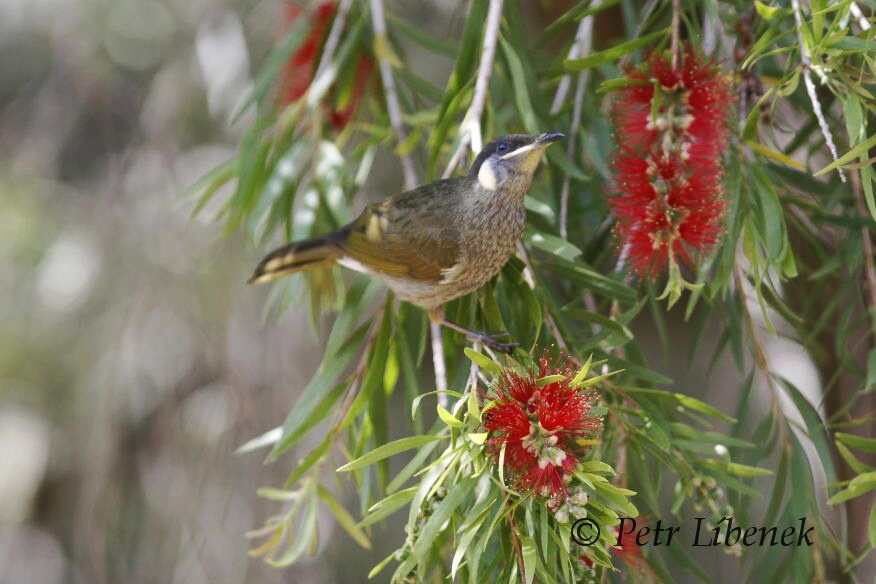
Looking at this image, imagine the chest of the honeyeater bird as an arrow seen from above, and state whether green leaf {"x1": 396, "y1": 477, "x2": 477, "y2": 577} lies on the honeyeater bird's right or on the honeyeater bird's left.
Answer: on the honeyeater bird's right

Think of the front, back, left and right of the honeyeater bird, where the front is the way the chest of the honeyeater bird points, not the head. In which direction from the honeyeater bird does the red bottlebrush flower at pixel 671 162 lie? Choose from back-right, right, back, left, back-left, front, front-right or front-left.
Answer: front-right

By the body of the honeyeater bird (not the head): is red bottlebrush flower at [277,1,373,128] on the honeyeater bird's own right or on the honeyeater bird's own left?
on the honeyeater bird's own left

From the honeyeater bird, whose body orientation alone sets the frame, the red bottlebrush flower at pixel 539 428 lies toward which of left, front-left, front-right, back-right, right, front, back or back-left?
front

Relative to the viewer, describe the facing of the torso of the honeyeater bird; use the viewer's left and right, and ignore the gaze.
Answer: facing to the right of the viewer

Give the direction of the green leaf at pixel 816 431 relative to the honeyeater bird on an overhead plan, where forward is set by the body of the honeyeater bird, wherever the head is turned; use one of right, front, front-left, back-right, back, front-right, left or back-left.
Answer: front
